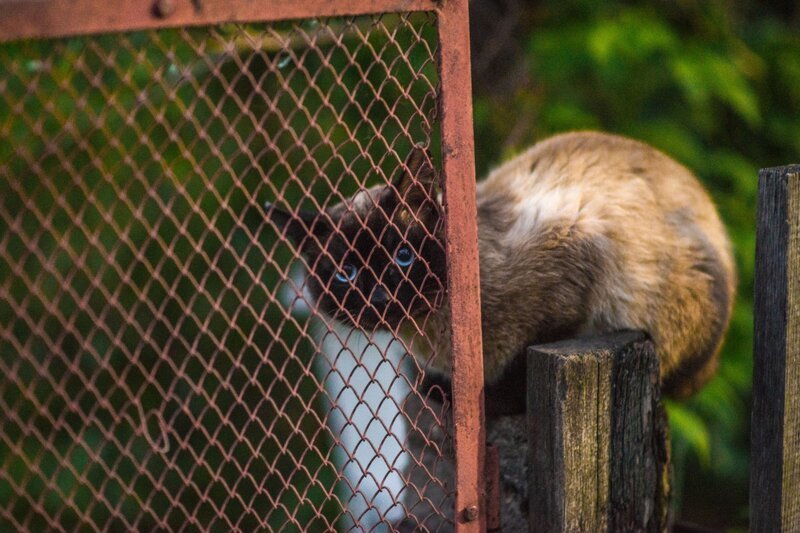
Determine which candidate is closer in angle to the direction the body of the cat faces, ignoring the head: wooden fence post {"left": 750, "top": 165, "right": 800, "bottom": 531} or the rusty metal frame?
the rusty metal frame

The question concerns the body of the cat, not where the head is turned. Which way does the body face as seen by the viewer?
to the viewer's left

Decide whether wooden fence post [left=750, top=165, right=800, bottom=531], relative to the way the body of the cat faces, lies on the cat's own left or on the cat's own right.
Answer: on the cat's own left

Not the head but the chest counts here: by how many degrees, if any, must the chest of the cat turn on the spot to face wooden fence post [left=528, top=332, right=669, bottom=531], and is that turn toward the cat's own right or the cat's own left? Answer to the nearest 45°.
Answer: approximately 90° to the cat's own left

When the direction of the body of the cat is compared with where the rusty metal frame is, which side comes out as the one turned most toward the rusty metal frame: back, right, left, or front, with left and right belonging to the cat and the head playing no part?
front
